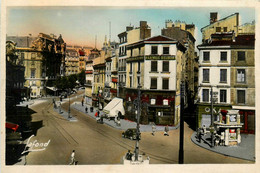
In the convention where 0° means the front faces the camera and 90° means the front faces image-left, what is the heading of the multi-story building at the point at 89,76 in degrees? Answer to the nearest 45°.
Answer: approximately 45°

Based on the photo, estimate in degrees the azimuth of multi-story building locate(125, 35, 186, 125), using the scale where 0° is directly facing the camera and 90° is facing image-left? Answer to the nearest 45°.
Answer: approximately 0°

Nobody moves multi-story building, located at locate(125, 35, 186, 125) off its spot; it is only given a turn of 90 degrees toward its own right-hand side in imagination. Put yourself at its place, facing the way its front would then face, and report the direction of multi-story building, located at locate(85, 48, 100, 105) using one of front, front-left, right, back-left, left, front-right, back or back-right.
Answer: front

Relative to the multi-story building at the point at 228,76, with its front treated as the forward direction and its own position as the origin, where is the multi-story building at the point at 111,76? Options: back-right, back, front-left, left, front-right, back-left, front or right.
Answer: right

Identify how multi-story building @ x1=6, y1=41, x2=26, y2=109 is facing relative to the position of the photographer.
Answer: facing to the right of the viewer
